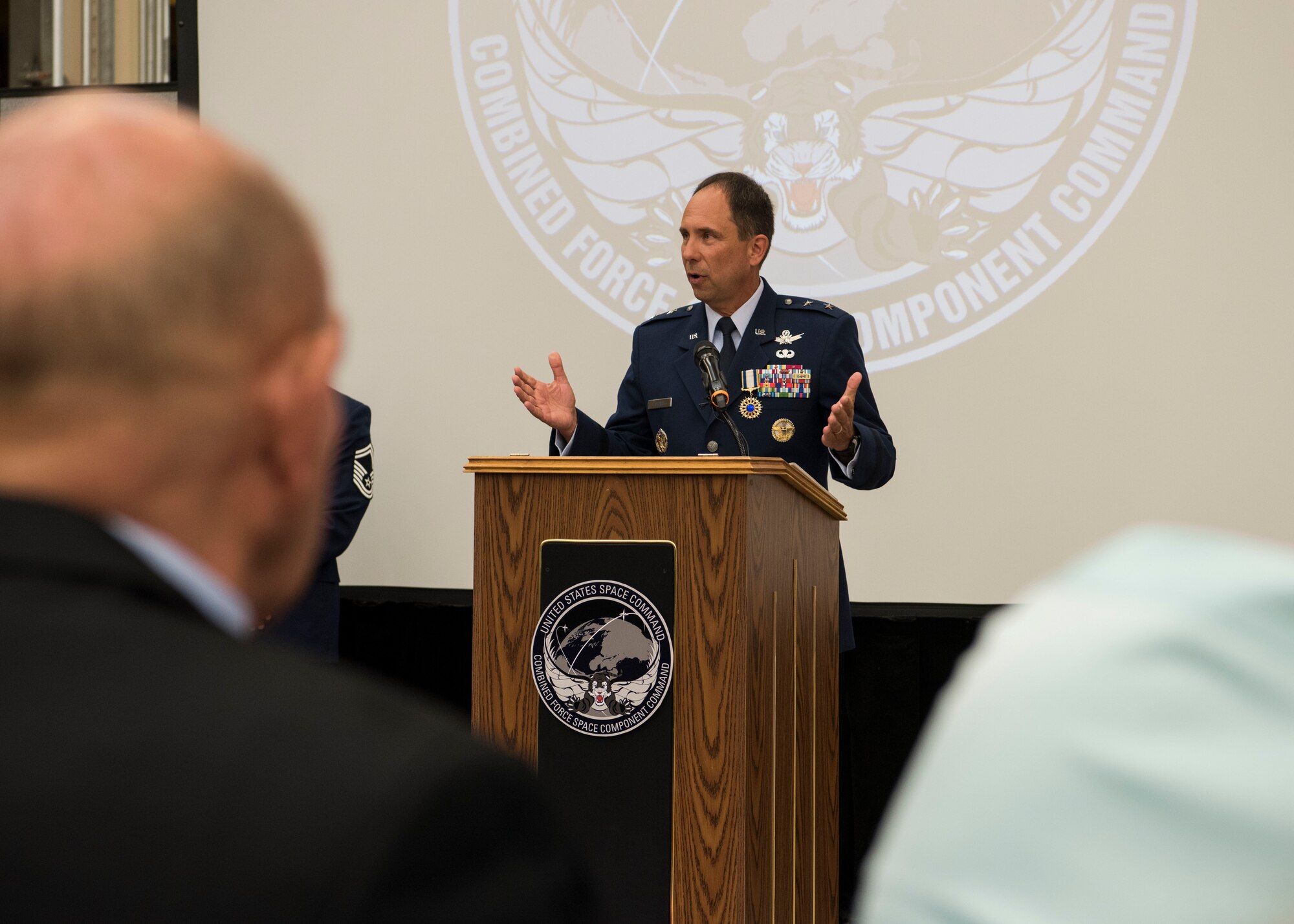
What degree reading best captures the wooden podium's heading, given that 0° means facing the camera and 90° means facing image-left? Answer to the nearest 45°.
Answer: approximately 45°

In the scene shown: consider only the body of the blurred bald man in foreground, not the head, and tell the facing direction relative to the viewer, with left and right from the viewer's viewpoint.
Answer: facing away from the viewer and to the right of the viewer

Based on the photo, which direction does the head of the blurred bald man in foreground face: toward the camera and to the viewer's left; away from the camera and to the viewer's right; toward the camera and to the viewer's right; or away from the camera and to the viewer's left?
away from the camera and to the viewer's right

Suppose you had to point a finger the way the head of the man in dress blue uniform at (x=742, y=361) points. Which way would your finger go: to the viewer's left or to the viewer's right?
to the viewer's left

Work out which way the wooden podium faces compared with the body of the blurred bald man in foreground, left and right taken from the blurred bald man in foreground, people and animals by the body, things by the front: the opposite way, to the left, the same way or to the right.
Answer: the opposite way

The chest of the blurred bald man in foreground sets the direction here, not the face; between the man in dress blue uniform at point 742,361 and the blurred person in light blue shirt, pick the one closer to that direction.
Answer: the man in dress blue uniform

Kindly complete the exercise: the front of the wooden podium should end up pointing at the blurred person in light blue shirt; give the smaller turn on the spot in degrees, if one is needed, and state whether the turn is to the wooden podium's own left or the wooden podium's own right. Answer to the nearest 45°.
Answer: approximately 45° to the wooden podium's own left

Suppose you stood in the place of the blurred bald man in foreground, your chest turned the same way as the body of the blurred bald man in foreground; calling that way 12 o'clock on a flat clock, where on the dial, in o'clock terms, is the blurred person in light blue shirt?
The blurred person in light blue shirt is roughly at 3 o'clock from the blurred bald man in foreground.
